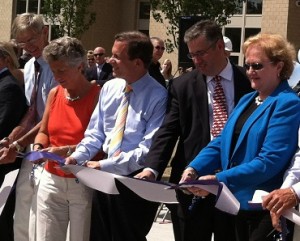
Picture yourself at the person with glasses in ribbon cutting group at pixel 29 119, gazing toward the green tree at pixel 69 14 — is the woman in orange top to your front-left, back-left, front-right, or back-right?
back-right

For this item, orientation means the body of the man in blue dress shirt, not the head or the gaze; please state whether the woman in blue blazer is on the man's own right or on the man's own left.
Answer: on the man's own left

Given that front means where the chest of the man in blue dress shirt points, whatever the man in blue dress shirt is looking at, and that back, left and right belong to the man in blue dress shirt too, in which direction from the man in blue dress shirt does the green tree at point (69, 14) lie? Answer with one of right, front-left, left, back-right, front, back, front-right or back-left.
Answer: back-right

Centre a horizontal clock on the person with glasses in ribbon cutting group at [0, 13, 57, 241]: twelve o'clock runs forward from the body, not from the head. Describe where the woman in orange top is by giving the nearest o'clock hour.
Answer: The woman in orange top is roughly at 10 o'clock from the person with glasses in ribbon cutting group.

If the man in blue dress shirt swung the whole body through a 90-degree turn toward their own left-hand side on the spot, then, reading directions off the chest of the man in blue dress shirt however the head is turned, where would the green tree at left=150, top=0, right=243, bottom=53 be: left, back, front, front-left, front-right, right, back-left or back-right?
back-left
